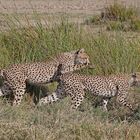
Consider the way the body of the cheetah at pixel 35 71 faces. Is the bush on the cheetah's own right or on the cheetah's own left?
on the cheetah's own left

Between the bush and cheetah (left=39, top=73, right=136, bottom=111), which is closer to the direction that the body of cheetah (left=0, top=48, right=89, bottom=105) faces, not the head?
the cheetah

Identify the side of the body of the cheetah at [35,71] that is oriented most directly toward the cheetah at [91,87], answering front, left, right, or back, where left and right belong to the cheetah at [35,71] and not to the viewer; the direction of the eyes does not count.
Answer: front

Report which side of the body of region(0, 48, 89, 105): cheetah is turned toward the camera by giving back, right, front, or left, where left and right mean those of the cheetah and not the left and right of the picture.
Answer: right
